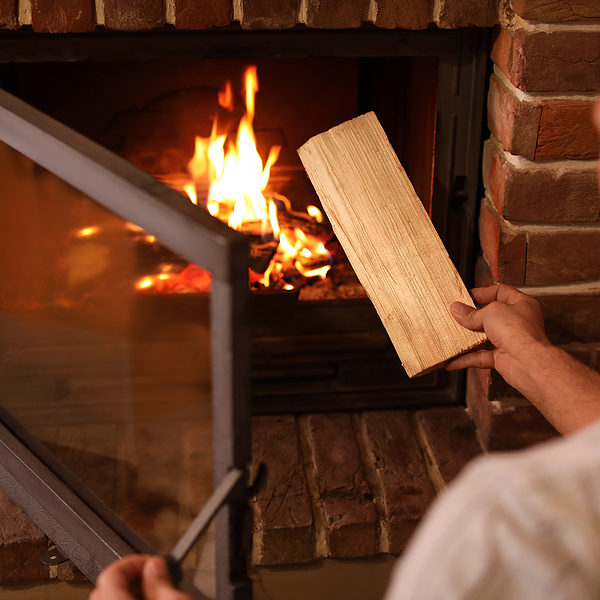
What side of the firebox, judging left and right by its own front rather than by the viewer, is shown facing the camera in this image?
front
